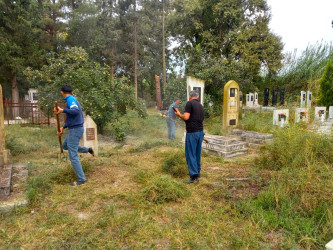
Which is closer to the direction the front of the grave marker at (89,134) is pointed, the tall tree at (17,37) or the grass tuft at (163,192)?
the grass tuft

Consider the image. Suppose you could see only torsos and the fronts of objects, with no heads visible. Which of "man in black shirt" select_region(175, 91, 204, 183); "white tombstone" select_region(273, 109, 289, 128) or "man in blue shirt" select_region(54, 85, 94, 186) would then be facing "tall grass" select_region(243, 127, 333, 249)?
the white tombstone

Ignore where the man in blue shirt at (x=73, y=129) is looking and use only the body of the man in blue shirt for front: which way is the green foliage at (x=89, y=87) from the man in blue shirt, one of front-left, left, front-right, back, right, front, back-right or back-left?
right

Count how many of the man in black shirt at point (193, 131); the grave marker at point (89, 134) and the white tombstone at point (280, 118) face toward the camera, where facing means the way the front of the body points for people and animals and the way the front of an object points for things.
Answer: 2

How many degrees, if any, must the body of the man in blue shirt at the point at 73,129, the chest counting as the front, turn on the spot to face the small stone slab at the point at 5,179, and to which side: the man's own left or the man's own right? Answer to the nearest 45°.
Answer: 0° — they already face it

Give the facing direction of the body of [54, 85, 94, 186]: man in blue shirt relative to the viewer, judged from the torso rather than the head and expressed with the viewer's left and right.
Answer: facing to the left of the viewer

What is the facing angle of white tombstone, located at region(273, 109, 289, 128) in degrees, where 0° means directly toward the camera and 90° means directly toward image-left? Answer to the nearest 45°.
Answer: approximately 0°

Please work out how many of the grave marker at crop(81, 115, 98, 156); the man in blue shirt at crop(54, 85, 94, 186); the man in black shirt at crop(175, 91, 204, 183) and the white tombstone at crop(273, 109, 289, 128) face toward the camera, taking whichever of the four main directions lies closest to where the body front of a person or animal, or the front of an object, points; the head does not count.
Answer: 2

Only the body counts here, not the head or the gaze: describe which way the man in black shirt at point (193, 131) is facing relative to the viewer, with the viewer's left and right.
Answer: facing away from the viewer and to the left of the viewer

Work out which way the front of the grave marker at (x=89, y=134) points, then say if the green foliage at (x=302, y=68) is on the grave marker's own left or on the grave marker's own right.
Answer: on the grave marker's own left

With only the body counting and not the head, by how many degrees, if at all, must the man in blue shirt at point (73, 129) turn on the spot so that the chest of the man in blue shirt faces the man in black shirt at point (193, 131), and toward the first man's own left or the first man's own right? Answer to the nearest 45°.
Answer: approximately 180°

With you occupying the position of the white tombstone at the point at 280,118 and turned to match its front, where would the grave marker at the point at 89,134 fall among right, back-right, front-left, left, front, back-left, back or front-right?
front-right
